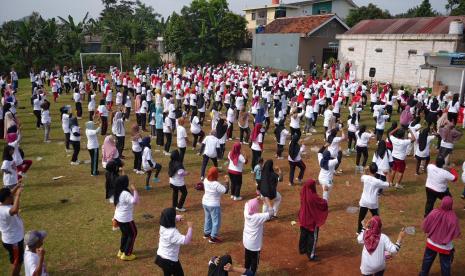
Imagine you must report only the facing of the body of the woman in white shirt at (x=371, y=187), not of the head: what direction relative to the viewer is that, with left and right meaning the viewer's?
facing away from the viewer and to the right of the viewer

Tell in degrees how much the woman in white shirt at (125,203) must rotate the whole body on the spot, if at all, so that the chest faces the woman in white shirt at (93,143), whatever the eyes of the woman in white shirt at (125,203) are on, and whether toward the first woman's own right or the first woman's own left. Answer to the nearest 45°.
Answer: approximately 45° to the first woman's own left

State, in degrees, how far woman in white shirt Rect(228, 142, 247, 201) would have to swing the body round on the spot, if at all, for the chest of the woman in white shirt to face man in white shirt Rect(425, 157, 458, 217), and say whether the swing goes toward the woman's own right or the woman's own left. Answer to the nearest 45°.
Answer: approximately 45° to the woman's own right

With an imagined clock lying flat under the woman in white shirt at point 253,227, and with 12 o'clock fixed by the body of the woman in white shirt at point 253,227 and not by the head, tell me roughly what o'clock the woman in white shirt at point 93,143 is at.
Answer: the woman in white shirt at point 93,143 is roughly at 9 o'clock from the woman in white shirt at point 253,227.

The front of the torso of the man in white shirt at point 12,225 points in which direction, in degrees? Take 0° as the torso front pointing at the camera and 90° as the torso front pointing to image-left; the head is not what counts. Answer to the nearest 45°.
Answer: approximately 225°

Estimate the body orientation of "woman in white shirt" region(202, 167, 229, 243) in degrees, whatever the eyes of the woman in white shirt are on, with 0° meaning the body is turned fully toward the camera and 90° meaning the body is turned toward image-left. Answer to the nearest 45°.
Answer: approximately 225°

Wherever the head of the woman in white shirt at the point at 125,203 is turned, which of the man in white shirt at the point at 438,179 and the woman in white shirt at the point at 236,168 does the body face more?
the woman in white shirt

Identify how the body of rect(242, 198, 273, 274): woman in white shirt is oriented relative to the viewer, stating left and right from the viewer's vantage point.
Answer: facing away from the viewer and to the right of the viewer

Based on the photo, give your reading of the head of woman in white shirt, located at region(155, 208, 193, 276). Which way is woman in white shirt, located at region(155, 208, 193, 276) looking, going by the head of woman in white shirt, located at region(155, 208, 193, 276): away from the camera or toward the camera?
away from the camera
